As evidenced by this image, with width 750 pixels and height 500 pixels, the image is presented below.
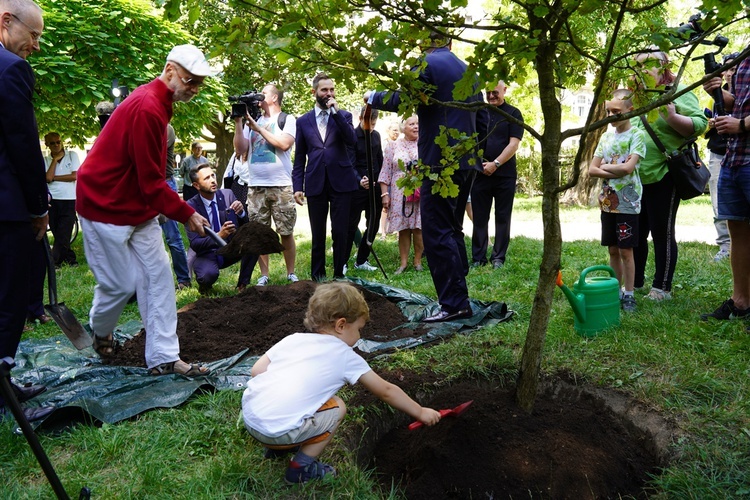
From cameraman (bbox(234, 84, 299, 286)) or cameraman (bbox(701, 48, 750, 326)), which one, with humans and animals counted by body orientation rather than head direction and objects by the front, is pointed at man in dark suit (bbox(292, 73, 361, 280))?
cameraman (bbox(701, 48, 750, 326))

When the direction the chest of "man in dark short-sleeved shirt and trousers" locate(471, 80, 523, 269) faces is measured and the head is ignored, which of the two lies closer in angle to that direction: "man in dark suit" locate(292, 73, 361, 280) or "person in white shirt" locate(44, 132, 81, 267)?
the man in dark suit

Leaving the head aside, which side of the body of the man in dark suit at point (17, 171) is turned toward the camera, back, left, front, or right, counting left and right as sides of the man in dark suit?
right

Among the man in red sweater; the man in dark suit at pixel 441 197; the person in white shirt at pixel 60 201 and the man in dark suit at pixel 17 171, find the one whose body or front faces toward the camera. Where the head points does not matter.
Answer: the person in white shirt

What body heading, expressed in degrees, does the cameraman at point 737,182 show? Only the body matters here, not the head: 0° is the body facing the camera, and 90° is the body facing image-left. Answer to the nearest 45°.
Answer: approximately 90°

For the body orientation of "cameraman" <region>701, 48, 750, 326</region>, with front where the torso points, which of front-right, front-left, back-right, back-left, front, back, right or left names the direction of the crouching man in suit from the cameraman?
front

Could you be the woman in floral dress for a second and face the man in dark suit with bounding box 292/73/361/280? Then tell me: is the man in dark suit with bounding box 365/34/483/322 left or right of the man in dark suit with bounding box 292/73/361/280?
left

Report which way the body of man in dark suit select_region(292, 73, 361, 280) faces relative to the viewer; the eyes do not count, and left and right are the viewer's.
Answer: facing the viewer

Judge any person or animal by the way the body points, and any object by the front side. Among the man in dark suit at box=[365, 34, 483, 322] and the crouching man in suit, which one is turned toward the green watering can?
the crouching man in suit

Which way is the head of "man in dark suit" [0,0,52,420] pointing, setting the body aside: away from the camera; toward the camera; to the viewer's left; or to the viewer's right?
to the viewer's right

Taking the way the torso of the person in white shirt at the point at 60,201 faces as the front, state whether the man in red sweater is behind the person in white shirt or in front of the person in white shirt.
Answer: in front

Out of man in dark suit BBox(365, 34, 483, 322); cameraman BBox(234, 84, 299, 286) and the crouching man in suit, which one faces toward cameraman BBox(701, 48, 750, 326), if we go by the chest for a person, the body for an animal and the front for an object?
the crouching man in suit

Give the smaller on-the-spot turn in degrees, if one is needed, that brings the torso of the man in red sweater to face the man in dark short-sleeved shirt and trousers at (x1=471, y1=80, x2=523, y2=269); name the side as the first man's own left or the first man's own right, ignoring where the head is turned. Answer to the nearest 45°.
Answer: approximately 45° to the first man's own left
